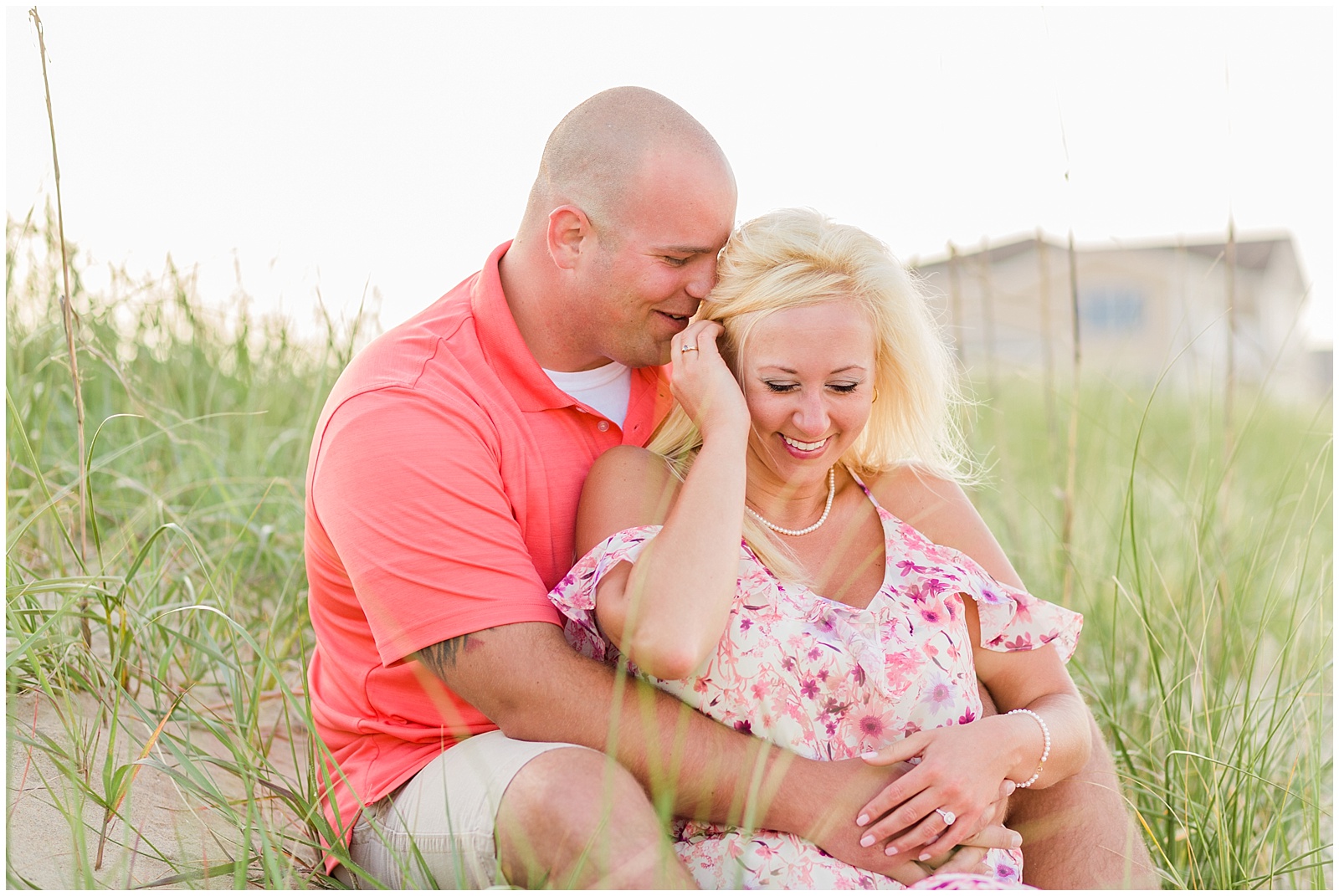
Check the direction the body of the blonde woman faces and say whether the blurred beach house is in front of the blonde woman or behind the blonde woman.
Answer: behind

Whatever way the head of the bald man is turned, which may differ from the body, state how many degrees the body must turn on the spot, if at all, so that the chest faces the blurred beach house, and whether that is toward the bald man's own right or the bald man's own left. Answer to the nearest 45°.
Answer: approximately 90° to the bald man's own left

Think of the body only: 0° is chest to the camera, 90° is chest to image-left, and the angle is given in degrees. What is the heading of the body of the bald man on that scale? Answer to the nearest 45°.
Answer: approximately 315°
